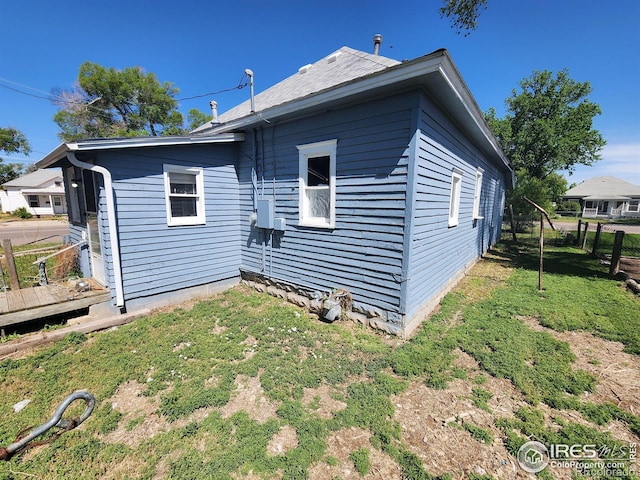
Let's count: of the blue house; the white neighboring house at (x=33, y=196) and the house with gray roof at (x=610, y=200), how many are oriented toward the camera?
2

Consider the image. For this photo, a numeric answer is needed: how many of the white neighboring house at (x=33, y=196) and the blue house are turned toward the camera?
1

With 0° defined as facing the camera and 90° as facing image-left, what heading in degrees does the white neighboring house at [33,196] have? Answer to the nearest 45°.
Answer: approximately 0°

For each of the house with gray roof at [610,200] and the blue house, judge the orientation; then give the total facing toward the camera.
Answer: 1

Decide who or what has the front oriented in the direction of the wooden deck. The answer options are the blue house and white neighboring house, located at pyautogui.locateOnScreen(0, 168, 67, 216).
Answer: the white neighboring house
